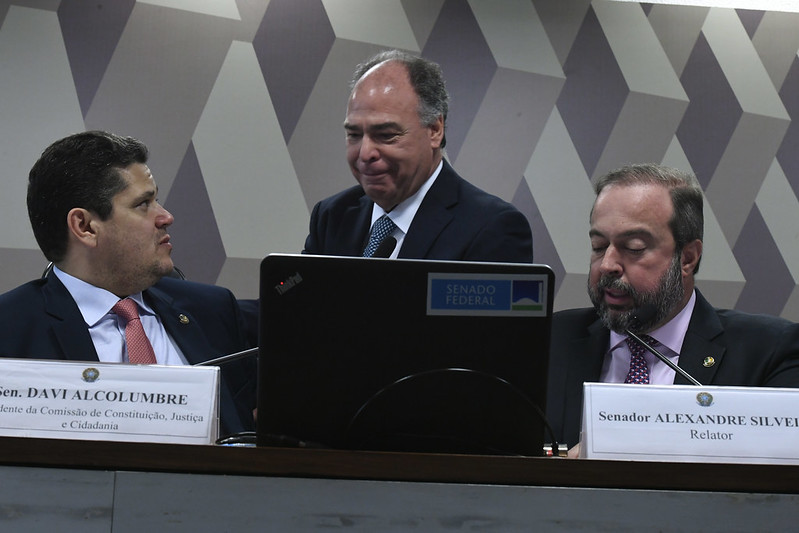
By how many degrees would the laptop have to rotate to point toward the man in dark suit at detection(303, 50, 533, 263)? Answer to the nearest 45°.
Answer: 0° — it already faces them

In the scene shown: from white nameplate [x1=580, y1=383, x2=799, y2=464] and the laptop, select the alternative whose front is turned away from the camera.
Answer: the laptop

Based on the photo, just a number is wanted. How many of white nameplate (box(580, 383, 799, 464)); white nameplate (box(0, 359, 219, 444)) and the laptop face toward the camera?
2

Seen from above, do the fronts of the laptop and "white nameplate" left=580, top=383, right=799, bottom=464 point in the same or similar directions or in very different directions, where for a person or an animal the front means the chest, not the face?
very different directions

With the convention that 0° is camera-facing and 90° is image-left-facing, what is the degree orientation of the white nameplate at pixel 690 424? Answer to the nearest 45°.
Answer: approximately 0°

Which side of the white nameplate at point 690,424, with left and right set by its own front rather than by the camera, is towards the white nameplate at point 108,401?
right

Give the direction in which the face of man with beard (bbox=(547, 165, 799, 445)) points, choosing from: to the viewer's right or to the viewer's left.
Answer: to the viewer's left

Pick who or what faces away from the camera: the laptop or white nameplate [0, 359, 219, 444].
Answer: the laptop

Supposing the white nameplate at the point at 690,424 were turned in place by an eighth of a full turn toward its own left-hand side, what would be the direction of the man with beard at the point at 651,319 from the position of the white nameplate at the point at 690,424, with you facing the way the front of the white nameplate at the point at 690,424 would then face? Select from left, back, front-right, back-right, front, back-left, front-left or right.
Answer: back-left

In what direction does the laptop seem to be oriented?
away from the camera

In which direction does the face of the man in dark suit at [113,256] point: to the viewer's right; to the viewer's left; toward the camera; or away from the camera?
to the viewer's right

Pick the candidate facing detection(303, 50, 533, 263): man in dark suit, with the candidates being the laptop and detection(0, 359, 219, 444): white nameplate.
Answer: the laptop

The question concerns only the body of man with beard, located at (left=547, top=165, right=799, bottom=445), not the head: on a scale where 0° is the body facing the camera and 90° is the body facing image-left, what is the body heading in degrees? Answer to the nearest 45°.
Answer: approximately 45°

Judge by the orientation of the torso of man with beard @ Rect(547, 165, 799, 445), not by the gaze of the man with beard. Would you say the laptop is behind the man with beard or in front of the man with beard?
in front
